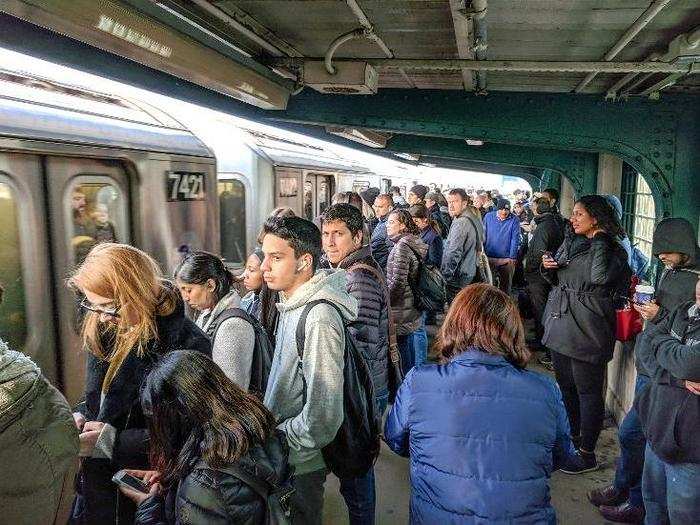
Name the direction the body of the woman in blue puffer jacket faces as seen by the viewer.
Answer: away from the camera

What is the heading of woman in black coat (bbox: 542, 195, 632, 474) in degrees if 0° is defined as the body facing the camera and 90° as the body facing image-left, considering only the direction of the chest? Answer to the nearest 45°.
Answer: approximately 45°

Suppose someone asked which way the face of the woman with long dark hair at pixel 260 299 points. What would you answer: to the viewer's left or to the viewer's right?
to the viewer's left

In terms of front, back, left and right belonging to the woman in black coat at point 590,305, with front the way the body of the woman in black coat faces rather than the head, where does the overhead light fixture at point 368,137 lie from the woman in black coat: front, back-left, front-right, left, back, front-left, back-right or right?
right

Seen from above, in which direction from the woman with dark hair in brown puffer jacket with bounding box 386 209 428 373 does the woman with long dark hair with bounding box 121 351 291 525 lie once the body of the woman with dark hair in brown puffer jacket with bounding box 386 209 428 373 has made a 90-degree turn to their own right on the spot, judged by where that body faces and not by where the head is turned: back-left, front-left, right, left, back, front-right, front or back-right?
back

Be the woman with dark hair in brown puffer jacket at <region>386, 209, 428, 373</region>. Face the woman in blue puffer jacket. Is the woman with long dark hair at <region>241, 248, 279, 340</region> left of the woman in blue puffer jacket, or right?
right
